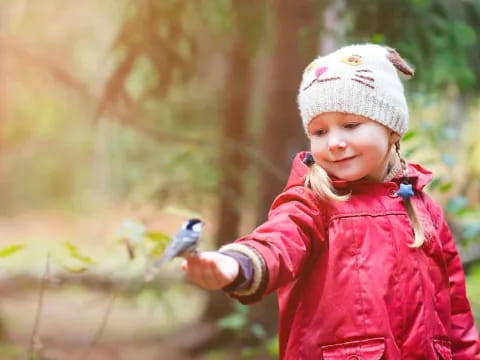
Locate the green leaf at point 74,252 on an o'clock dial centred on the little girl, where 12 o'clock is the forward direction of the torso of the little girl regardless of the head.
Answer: The green leaf is roughly at 4 o'clock from the little girl.

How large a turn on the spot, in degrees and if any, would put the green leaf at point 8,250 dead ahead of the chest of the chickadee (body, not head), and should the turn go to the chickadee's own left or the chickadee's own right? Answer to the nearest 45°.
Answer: approximately 135° to the chickadee's own left

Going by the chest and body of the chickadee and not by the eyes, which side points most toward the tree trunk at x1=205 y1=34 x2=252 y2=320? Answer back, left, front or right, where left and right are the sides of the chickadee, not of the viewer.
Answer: left

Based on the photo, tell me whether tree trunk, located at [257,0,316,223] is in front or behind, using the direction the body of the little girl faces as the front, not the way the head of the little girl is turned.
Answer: behind

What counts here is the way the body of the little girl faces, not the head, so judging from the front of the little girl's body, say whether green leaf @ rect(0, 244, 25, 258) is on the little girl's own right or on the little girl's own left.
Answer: on the little girl's own right

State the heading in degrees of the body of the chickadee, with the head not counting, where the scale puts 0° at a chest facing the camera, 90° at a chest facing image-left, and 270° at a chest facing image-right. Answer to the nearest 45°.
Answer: approximately 270°

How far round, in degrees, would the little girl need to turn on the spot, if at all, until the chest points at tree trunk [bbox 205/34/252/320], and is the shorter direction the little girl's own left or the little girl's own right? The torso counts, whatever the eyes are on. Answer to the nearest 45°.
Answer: approximately 180°

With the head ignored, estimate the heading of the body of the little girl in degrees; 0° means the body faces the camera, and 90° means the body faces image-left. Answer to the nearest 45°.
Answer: approximately 0°

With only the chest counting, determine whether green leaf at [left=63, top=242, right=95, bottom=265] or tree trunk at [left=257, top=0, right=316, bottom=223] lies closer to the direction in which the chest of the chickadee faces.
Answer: the tree trunk
